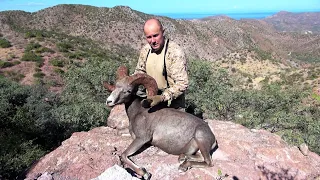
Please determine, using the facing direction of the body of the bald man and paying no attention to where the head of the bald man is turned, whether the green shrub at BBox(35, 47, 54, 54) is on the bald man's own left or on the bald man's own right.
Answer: on the bald man's own right

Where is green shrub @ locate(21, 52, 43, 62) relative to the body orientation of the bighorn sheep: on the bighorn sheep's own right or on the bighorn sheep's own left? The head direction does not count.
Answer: on the bighorn sheep's own right

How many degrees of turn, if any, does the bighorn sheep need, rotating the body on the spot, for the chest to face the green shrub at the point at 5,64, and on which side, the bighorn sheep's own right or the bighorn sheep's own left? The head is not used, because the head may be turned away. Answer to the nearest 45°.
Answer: approximately 45° to the bighorn sheep's own right

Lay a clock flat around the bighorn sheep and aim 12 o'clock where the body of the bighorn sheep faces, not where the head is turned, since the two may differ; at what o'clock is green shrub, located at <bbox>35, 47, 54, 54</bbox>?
The green shrub is roughly at 2 o'clock from the bighorn sheep.

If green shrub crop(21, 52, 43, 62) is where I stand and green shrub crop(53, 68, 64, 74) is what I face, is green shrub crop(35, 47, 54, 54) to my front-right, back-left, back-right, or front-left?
back-left

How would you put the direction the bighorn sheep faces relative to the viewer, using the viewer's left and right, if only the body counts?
facing to the left of the viewer

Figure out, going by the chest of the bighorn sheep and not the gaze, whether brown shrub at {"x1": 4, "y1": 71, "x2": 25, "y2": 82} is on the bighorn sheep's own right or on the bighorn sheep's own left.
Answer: on the bighorn sheep's own right

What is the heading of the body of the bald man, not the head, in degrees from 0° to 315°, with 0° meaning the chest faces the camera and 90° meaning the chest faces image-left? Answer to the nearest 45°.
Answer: approximately 45°
